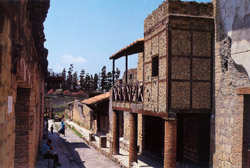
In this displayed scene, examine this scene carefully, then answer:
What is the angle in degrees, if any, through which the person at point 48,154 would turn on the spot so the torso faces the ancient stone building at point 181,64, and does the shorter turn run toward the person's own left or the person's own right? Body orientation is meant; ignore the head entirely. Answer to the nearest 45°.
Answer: approximately 45° to the person's own right

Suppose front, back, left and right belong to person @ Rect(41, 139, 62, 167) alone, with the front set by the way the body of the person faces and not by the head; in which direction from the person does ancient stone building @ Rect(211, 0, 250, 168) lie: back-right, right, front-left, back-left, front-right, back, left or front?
front-right

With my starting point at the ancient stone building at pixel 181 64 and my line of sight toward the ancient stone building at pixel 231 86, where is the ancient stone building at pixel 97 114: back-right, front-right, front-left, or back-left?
back-left
